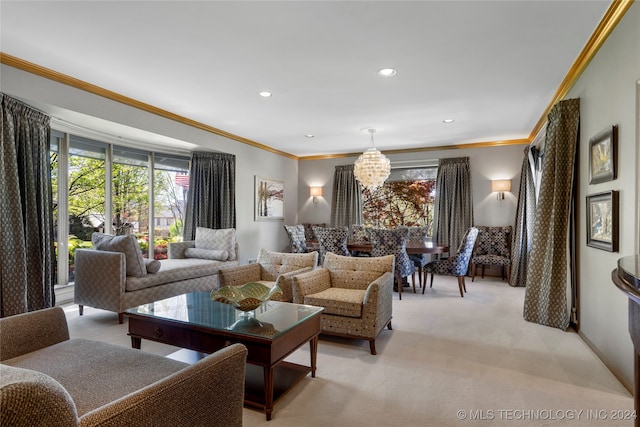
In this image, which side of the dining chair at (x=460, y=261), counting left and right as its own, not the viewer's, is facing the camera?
left

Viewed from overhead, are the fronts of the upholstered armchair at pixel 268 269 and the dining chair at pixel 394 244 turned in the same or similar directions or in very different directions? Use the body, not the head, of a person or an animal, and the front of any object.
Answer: very different directions

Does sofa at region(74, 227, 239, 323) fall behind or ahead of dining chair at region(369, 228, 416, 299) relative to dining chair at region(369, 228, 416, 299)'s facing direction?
behind

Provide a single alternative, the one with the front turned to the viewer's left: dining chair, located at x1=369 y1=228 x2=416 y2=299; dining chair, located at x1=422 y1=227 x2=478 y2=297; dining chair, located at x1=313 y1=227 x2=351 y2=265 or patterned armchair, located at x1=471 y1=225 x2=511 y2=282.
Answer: dining chair, located at x1=422 y1=227 x2=478 y2=297

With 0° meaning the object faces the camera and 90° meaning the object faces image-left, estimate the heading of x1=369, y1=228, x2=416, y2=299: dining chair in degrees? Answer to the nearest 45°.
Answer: approximately 225°

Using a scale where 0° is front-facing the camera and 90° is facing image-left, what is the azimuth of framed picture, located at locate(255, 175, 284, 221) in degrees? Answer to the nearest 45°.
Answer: approximately 315°

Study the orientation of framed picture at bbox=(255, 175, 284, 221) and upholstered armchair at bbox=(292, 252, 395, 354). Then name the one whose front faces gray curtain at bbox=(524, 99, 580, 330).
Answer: the framed picture

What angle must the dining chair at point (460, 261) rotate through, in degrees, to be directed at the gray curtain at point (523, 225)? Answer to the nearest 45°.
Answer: approximately 135° to its right

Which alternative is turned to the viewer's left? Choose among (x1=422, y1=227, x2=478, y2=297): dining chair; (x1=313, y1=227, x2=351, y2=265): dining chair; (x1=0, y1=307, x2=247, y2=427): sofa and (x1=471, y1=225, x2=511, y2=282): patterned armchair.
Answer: (x1=422, y1=227, x2=478, y2=297): dining chair

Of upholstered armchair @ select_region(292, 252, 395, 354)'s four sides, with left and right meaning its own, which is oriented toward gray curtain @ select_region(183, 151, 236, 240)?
right

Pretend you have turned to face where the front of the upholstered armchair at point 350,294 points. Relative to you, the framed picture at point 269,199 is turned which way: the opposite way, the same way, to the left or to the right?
to the left

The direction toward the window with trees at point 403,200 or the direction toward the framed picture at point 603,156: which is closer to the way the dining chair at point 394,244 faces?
the window with trees

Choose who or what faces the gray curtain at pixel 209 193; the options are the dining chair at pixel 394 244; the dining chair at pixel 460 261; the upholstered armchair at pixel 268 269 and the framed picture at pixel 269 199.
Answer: the dining chair at pixel 460 261
